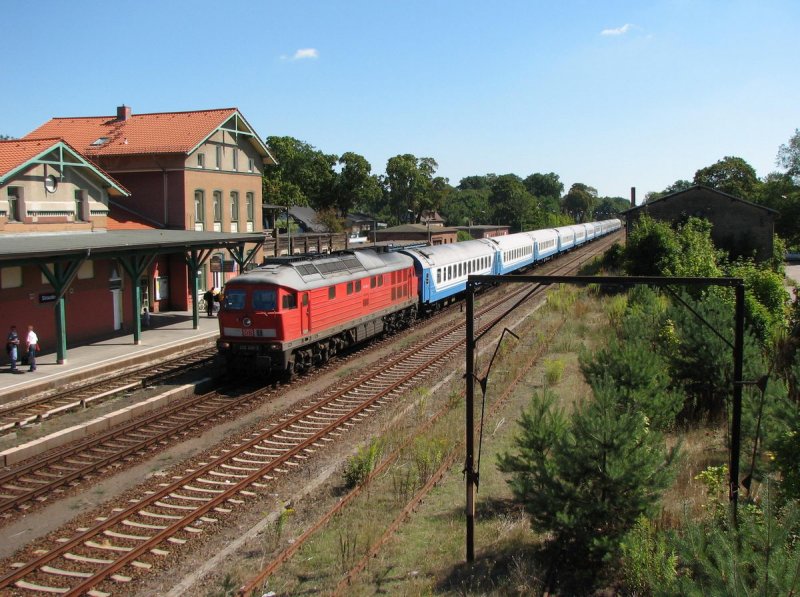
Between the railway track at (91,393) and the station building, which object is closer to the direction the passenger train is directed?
the railway track

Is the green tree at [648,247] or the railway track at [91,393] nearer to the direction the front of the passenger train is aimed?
the railway track

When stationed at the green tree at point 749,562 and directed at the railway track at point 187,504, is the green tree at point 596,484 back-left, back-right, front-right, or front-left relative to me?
front-right

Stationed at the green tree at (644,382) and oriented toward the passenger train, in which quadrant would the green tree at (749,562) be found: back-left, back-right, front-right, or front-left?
back-left

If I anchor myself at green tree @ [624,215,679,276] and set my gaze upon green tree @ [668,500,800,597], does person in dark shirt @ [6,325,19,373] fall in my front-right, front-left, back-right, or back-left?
front-right

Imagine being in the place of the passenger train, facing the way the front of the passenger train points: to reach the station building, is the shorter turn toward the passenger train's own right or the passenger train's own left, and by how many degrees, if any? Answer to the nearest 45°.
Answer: approximately 90° to the passenger train's own right

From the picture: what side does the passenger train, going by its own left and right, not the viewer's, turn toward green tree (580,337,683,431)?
left

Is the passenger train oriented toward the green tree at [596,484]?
no

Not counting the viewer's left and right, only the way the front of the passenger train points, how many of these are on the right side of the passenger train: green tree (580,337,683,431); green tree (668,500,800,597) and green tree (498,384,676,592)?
0

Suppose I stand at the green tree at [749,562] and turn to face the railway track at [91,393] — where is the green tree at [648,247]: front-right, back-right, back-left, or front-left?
front-right

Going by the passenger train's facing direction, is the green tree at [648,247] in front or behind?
behind

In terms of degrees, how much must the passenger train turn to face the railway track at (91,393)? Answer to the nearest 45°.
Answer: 0° — it already faces it

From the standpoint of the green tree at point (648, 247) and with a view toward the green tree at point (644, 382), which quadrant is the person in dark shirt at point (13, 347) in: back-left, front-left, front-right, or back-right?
front-right

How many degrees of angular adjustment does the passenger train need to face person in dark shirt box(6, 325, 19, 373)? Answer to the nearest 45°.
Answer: approximately 45° to its right

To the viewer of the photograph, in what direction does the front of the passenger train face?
facing the viewer and to the left of the viewer

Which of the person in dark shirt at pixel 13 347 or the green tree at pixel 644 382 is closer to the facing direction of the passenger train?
the person in dark shirt

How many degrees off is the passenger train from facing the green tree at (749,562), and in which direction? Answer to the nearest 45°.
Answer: approximately 45° to its left
